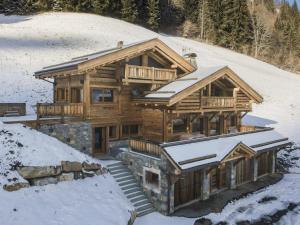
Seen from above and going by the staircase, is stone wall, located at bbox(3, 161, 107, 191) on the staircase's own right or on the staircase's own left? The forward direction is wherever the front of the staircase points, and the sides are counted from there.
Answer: on the staircase's own right
